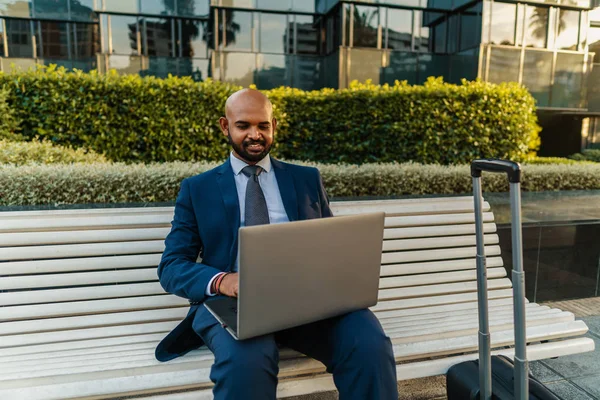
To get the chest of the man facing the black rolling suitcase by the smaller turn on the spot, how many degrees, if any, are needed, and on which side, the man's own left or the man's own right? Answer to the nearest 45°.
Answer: approximately 90° to the man's own left

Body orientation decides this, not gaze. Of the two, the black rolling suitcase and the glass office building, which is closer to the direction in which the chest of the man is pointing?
the black rolling suitcase

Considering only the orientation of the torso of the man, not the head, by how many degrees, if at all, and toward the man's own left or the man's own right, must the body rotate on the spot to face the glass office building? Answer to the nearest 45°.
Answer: approximately 180°

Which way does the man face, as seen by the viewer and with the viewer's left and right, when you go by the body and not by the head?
facing the viewer

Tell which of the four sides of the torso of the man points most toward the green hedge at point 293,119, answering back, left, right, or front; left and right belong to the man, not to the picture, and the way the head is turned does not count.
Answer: back

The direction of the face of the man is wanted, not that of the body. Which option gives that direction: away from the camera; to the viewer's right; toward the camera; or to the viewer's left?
toward the camera
